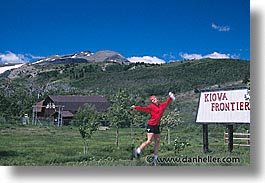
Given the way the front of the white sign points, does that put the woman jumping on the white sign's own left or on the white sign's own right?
on the white sign's own right

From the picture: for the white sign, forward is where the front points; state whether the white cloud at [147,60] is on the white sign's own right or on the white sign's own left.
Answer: on the white sign's own right

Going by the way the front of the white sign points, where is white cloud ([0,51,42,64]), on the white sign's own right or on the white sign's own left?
on the white sign's own right

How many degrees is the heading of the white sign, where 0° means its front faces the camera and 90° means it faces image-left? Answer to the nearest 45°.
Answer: approximately 0°
